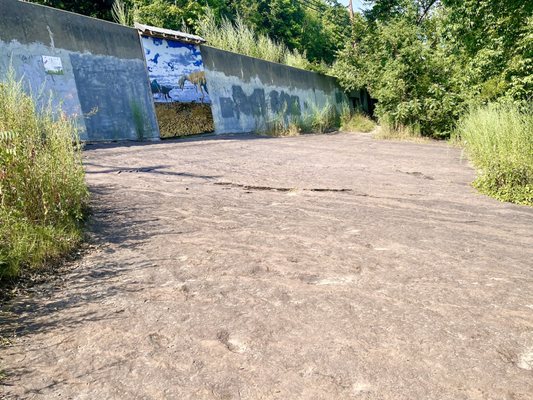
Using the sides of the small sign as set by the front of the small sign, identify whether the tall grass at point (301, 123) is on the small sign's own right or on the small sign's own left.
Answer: on the small sign's own left

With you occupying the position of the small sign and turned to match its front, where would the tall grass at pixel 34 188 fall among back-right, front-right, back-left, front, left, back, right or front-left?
front

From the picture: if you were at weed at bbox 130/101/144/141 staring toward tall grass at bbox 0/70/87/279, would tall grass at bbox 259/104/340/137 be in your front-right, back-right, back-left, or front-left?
back-left

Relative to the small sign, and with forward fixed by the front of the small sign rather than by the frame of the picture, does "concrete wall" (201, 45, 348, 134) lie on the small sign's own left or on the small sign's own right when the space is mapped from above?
on the small sign's own left

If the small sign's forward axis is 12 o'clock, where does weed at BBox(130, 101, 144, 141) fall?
The weed is roughly at 8 o'clock from the small sign.

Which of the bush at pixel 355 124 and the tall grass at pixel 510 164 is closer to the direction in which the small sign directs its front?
the tall grass

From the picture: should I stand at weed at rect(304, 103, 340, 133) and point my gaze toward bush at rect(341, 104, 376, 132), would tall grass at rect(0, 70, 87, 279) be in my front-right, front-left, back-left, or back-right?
back-right

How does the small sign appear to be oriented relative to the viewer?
toward the camera

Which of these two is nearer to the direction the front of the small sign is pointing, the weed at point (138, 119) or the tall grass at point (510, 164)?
the tall grass

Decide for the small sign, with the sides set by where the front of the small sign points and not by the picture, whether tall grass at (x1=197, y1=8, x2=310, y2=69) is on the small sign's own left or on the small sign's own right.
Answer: on the small sign's own left
